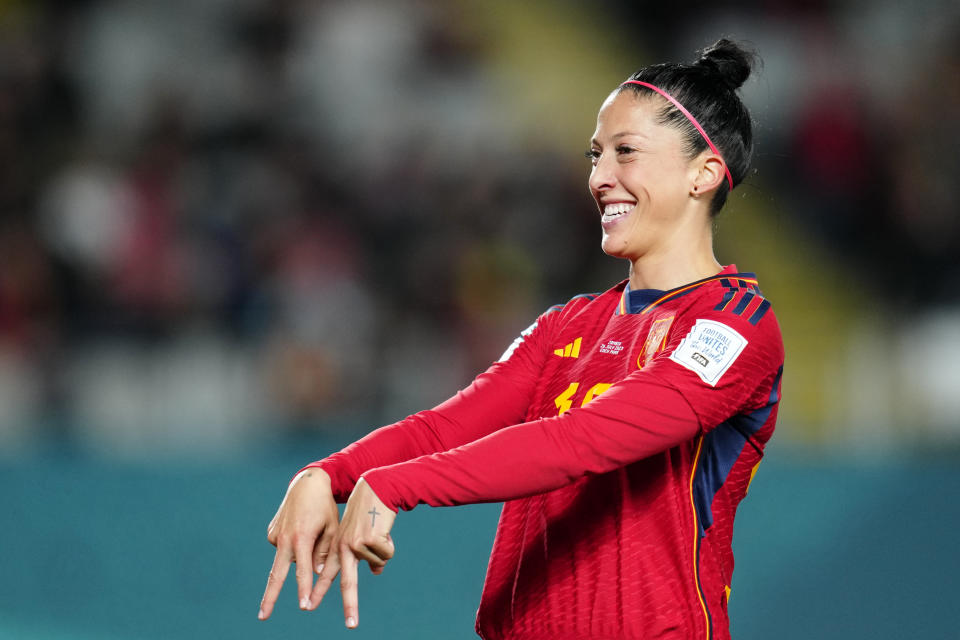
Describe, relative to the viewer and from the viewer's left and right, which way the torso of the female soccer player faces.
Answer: facing the viewer and to the left of the viewer
